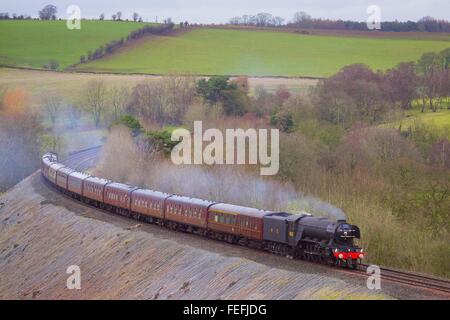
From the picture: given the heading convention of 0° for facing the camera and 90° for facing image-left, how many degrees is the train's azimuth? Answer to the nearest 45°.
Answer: approximately 315°
